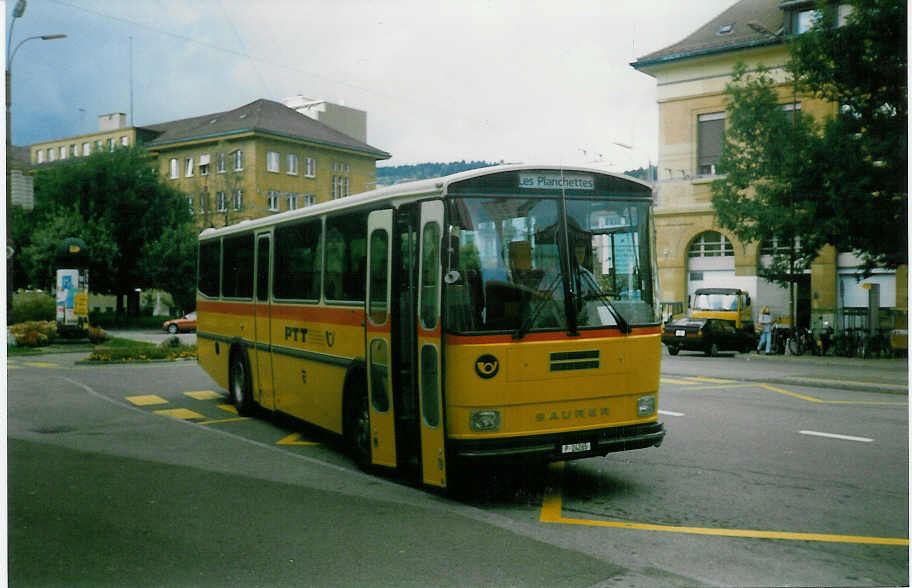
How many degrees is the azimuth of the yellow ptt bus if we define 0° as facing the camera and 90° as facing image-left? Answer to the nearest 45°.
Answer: approximately 315°

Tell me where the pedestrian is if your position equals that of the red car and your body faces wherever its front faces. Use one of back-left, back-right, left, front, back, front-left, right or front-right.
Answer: back-left

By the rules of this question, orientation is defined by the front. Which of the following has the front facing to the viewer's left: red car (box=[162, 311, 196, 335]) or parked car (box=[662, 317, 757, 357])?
the red car

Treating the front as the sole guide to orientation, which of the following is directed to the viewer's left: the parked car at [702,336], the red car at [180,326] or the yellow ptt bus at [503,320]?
the red car

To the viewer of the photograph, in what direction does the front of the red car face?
facing to the left of the viewer

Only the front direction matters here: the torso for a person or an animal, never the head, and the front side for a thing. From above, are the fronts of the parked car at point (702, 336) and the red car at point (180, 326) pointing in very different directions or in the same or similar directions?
very different directions

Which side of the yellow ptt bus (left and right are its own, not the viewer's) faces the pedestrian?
left

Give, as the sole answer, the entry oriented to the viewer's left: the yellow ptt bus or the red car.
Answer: the red car

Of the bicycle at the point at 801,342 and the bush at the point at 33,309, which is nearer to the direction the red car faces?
the bush

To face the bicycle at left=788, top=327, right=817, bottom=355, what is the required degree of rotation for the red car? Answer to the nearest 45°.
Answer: approximately 135° to its left
